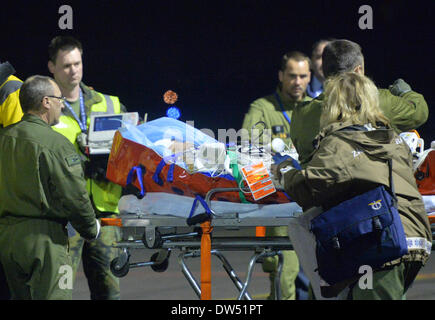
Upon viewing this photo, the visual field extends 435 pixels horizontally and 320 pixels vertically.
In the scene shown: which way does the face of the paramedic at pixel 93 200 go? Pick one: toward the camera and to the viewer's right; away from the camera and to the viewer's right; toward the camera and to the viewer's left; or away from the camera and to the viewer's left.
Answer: toward the camera and to the viewer's right

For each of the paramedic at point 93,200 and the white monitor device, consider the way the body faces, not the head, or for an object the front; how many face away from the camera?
0

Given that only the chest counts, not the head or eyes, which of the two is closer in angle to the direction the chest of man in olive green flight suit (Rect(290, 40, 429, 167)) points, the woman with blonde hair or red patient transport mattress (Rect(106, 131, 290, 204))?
the red patient transport mattress

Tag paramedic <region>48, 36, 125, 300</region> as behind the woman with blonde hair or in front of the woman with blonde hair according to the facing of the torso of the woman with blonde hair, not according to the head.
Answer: in front

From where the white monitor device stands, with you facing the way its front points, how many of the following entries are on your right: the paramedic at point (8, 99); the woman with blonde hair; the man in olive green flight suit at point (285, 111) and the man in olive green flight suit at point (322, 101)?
1

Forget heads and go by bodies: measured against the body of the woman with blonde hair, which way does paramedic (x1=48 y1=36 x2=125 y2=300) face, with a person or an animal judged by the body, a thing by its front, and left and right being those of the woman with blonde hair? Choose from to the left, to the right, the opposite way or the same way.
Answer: the opposite way

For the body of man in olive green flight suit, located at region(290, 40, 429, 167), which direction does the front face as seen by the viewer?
away from the camera

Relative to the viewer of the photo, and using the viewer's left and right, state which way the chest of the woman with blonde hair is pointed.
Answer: facing away from the viewer and to the left of the viewer

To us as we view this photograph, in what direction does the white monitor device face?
facing the viewer

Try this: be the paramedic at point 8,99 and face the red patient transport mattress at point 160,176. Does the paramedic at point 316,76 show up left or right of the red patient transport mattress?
left

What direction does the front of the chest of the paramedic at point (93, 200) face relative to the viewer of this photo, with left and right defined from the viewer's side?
facing the viewer and to the right of the viewer

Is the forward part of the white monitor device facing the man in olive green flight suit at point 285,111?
no

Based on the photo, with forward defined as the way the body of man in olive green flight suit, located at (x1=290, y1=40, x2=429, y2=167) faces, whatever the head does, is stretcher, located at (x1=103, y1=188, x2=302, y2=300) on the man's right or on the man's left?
on the man's left

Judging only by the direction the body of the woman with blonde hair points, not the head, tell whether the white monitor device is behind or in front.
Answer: in front

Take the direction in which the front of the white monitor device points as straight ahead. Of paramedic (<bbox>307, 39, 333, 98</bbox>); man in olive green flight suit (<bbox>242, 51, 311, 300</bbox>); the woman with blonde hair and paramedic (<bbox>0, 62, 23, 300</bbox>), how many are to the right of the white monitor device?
1

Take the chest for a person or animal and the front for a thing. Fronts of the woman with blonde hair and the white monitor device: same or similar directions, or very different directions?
very different directions

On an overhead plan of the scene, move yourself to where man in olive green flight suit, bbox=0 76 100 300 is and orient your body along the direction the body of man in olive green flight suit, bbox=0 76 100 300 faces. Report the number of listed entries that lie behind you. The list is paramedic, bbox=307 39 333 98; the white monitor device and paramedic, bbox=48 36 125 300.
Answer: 0

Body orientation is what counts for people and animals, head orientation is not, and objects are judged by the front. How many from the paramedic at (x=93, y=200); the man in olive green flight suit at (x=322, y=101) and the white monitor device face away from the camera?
1

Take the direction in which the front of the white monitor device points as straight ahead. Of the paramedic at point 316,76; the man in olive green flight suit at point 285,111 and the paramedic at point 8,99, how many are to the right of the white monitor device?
1

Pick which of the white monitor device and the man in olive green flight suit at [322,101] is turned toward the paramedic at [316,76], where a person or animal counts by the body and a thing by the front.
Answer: the man in olive green flight suit
